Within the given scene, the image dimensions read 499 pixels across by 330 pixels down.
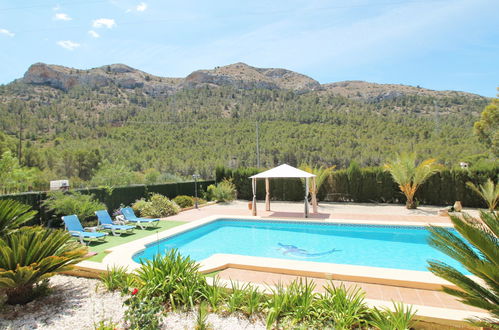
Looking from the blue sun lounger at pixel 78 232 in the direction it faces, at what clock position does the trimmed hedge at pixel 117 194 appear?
The trimmed hedge is roughly at 8 o'clock from the blue sun lounger.

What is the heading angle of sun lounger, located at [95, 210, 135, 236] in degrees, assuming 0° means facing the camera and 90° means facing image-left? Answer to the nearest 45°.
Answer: approximately 315°

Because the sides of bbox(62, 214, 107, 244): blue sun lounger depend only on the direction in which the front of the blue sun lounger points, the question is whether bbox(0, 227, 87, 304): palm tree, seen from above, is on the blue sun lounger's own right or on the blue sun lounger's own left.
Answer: on the blue sun lounger's own right

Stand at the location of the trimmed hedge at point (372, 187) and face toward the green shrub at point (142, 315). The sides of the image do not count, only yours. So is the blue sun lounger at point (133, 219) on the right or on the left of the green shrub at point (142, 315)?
right

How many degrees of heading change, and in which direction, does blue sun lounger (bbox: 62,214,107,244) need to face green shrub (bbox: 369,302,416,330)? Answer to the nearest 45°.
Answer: approximately 45° to its right

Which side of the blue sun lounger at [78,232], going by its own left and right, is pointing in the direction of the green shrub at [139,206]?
left
